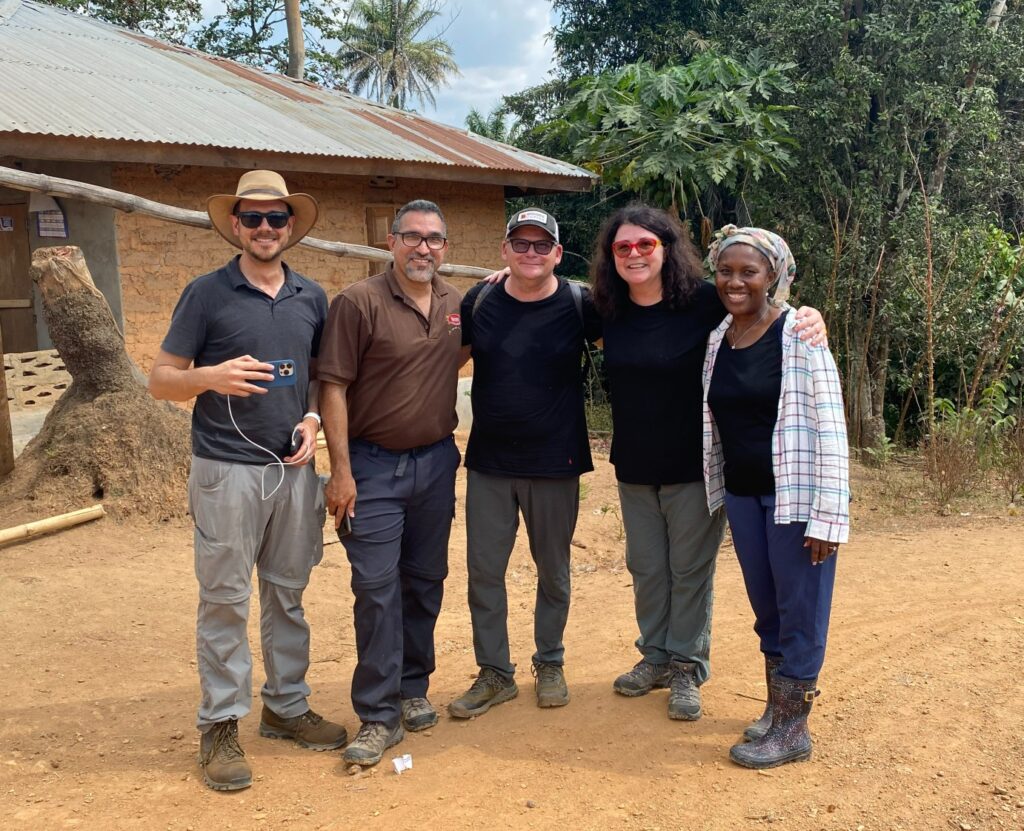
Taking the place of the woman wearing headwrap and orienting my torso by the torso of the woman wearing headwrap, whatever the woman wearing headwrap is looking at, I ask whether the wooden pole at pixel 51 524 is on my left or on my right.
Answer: on my right

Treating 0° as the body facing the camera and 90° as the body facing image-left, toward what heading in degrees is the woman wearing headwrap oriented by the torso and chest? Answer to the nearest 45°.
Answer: approximately 45°

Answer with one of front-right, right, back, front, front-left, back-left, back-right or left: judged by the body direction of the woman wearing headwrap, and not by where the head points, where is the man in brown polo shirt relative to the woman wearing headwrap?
front-right

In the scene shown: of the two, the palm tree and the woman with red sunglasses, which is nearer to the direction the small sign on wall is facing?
the woman with red sunglasses

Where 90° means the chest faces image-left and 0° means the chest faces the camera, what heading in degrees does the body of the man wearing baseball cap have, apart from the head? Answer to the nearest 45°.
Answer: approximately 0°

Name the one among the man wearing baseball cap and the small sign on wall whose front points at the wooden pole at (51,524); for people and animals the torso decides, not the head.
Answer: the small sign on wall

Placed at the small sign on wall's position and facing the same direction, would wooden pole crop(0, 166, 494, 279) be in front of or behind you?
in front

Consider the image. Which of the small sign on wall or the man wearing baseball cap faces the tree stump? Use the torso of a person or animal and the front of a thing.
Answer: the small sign on wall

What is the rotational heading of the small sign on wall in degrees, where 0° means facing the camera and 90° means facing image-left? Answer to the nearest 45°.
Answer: approximately 0°

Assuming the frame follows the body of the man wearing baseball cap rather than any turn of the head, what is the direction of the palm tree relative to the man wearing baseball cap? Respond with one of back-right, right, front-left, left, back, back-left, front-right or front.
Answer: back

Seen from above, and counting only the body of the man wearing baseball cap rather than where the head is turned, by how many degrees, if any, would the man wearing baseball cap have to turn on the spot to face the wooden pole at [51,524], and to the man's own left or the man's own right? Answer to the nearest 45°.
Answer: approximately 135° to the man's own right

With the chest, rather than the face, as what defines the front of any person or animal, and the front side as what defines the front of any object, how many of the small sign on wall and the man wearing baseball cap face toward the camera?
2
